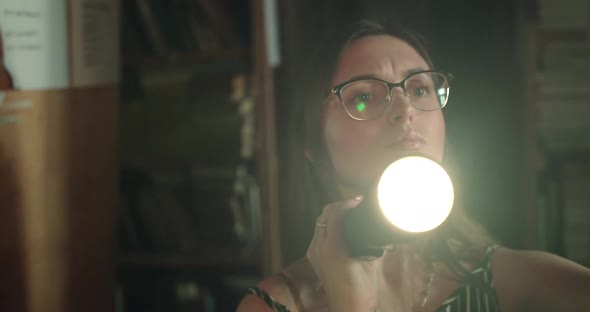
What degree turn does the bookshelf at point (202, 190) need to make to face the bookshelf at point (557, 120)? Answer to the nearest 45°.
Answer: approximately 45° to its left

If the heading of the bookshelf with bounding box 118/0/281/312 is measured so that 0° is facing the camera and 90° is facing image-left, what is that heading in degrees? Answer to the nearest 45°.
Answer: approximately 0°

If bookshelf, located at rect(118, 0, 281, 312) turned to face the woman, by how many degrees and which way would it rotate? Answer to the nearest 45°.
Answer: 0° — it already faces them
